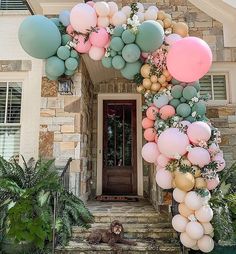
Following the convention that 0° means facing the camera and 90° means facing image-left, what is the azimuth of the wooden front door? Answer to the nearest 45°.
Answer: approximately 0°

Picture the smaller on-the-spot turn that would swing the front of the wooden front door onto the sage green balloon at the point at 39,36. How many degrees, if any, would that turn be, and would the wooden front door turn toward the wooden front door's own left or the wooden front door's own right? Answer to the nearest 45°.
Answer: approximately 45° to the wooden front door's own right

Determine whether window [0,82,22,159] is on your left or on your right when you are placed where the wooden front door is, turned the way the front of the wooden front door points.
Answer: on your right

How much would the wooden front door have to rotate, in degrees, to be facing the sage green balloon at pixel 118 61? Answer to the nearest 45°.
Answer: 0° — it already faces it

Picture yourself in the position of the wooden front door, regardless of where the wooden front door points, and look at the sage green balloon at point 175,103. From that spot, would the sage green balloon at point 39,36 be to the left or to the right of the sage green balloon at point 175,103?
right

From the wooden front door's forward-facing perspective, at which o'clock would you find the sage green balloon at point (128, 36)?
The sage green balloon is roughly at 12 o'clock from the wooden front door.
